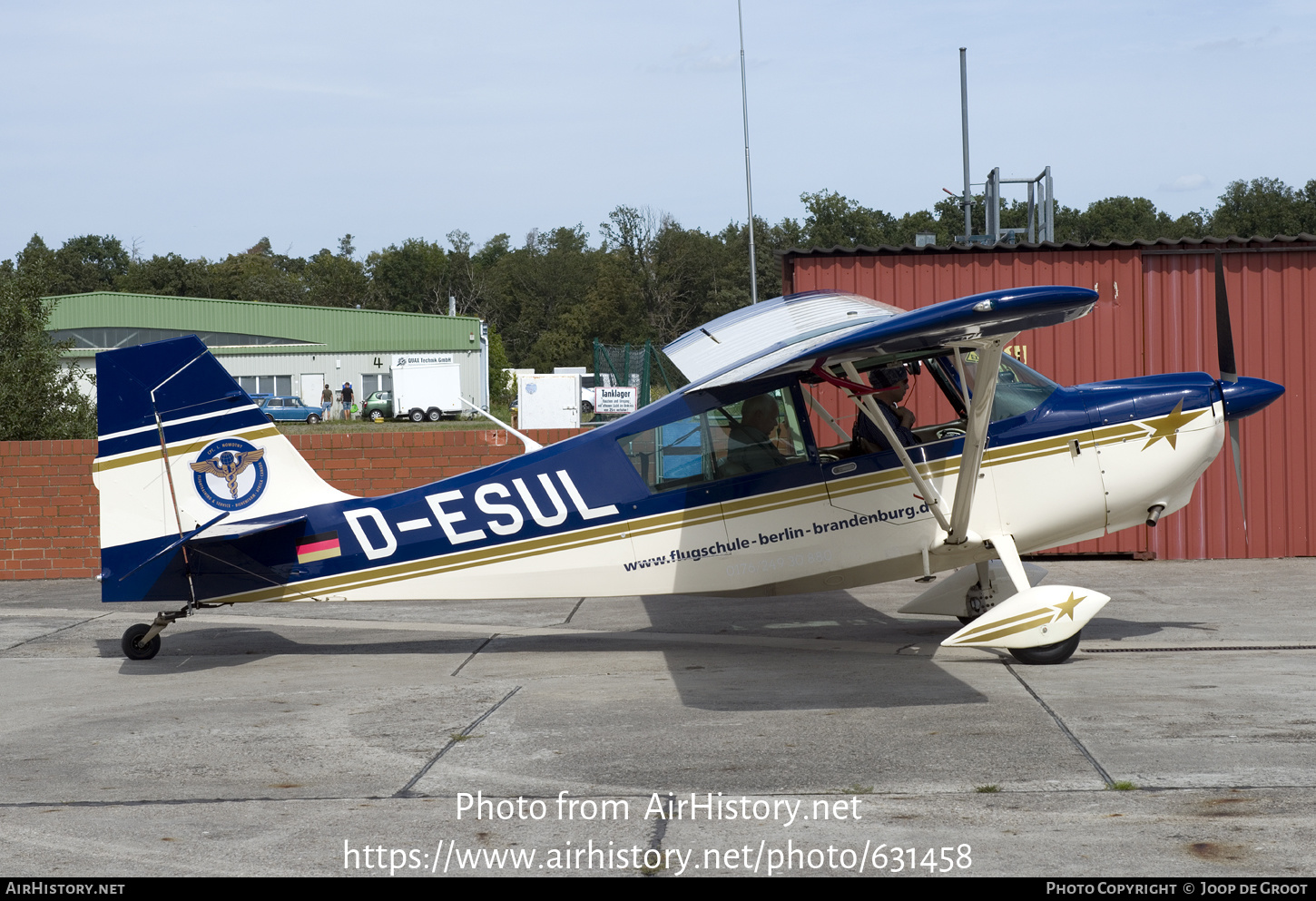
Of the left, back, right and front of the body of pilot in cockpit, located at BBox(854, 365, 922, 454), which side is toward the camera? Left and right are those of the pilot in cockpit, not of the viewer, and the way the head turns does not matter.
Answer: right

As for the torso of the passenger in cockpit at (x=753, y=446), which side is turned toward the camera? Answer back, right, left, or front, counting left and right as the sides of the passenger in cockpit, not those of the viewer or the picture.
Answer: right

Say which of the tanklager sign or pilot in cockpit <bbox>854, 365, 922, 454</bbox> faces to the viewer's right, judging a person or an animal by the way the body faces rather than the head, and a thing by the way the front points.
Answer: the pilot in cockpit

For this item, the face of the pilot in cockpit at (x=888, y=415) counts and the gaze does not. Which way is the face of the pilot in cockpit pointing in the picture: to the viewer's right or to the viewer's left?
to the viewer's right

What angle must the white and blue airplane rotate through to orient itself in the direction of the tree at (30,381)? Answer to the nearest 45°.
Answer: approximately 135° to its left

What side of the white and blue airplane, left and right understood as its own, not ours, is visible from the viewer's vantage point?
right

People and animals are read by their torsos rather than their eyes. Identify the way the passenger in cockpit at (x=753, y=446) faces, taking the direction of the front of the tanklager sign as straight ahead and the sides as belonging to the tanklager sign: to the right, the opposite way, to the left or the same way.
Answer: to the left

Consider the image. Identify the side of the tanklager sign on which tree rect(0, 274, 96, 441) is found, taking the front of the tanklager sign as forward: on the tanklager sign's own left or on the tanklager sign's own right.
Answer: on the tanklager sign's own right
